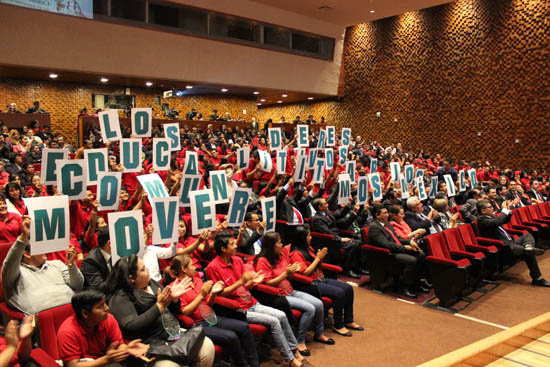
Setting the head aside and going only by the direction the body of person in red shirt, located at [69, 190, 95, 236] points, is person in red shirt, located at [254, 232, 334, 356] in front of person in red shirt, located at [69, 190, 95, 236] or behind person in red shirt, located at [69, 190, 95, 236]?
in front

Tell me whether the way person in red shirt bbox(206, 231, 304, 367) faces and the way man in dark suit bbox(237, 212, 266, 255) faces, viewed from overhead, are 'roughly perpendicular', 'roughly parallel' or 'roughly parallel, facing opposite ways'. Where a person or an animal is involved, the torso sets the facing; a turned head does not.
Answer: roughly parallel

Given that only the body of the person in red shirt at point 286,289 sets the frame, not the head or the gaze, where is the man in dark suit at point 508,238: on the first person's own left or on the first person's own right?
on the first person's own left

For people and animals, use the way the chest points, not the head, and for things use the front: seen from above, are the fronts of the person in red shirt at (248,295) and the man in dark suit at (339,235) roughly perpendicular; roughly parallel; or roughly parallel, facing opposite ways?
roughly parallel

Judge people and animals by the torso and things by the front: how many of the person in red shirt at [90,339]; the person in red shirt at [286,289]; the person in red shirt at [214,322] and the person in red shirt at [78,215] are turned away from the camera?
0

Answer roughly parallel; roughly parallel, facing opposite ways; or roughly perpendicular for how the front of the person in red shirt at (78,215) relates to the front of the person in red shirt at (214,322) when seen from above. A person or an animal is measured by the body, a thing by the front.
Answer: roughly parallel

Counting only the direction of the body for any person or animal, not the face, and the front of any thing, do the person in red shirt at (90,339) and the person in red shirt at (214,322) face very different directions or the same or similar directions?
same or similar directions

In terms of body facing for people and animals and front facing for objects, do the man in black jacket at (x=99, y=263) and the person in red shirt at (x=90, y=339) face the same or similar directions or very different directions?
same or similar directions

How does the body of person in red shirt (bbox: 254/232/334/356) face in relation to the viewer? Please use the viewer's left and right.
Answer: facing the viewer and to the right of the viewer

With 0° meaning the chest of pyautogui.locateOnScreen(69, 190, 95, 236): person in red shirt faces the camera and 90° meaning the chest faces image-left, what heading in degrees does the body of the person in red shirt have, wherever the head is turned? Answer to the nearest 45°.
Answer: approximately 315°

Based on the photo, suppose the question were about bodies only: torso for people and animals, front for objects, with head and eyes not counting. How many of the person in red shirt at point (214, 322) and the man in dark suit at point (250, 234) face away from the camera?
0

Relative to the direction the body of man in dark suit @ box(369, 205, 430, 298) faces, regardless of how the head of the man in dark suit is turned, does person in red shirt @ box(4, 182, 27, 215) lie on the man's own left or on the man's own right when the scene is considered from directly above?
on the man's own right

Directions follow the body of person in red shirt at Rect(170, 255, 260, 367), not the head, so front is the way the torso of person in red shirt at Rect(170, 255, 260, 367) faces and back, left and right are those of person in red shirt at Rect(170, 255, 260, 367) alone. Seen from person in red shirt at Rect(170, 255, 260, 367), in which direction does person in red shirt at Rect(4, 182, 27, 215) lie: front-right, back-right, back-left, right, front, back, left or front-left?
back

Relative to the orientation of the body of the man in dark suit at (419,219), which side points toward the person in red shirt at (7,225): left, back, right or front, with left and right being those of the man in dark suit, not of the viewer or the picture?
right
